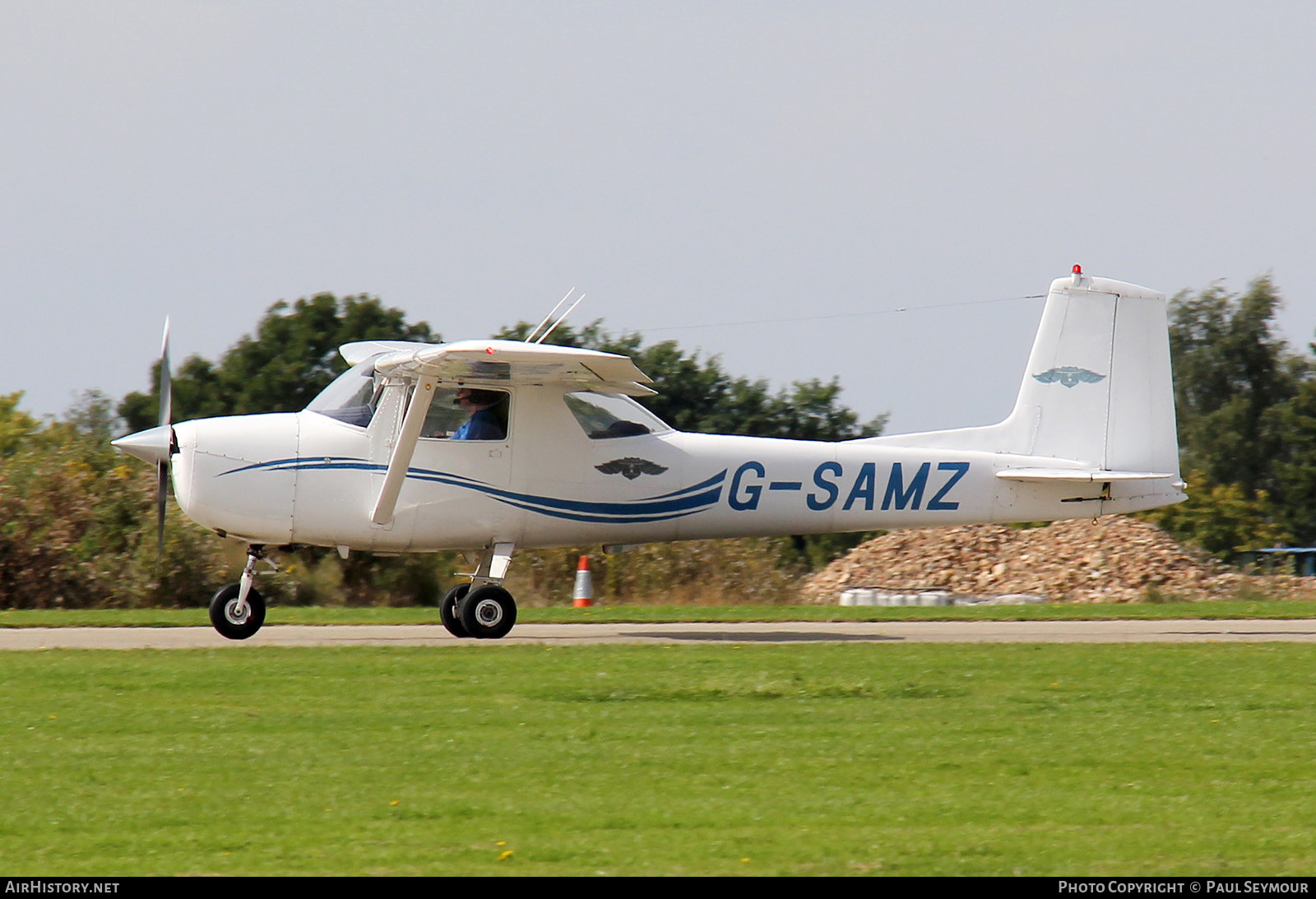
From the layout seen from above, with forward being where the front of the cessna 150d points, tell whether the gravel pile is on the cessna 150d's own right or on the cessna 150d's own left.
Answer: on the cessna 150d's own right

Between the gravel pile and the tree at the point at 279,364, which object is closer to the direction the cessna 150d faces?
the tree

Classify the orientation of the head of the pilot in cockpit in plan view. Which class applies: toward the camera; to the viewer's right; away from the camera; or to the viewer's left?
to the viewer's left

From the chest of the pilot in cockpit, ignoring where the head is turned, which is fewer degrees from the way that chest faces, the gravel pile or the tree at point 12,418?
the tree

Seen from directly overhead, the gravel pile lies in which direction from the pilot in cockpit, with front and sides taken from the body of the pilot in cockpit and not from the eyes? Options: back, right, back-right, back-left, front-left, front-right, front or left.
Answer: back-right

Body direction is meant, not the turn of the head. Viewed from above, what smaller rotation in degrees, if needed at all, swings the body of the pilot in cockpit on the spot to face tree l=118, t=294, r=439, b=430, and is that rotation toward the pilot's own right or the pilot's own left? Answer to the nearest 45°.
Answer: approximately 90° to the pilot's own right

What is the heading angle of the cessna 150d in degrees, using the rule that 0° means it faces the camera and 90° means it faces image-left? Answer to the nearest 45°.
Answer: approximately 90°

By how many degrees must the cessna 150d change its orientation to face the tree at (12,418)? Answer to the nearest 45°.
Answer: approximately 45° to its right

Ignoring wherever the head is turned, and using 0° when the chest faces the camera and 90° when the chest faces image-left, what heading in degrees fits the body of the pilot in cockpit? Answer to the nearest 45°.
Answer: approximately 90°

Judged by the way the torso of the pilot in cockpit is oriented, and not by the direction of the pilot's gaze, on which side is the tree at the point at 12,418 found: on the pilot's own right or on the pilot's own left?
on the pilot's own right
